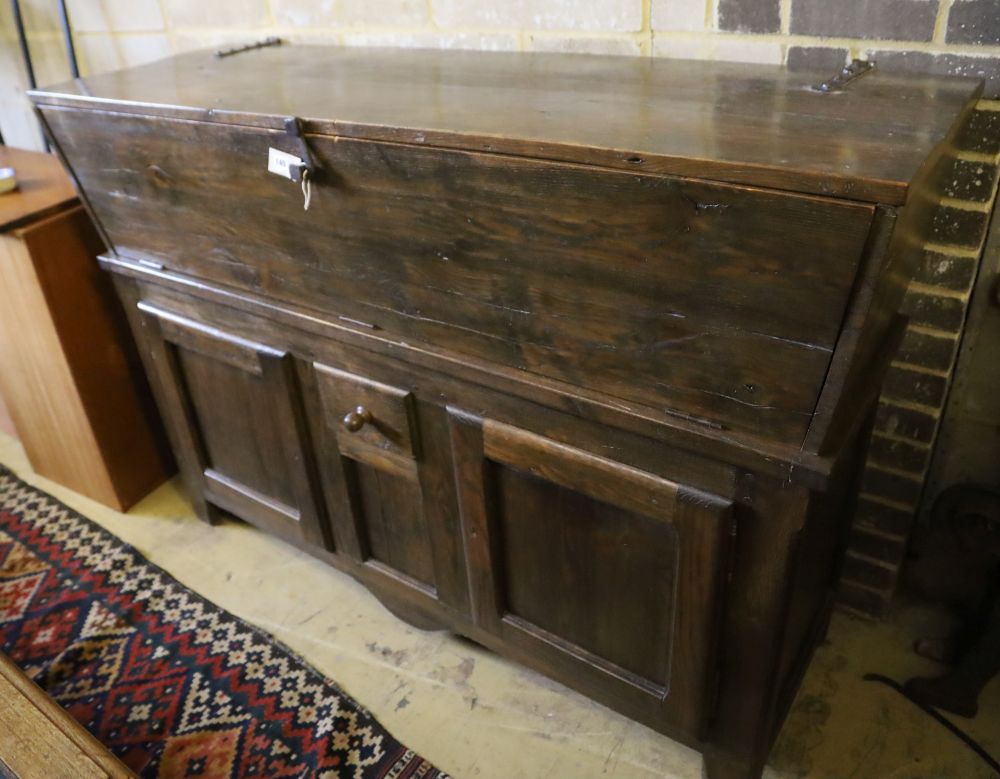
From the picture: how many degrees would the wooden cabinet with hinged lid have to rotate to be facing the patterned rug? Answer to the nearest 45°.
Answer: approximately 45° to its right

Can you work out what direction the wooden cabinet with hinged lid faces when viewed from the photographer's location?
facing the viewer and to the left of the viewer

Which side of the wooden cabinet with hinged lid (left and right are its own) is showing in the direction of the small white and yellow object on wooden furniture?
right

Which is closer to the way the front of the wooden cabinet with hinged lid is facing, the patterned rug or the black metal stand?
the patterned rug
